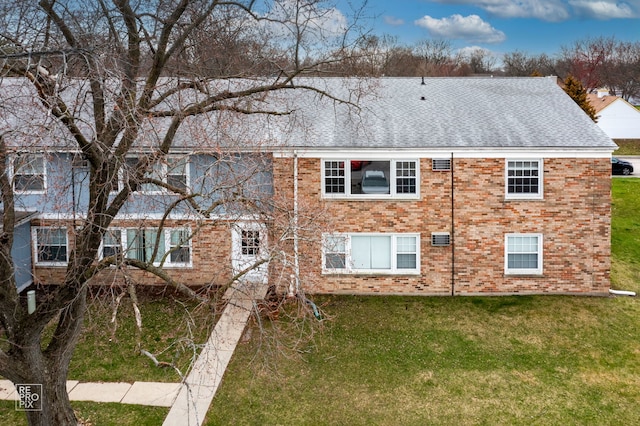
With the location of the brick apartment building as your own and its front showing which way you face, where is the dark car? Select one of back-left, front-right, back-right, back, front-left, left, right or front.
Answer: back-left

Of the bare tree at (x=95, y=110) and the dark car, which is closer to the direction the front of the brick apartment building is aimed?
the bare tree

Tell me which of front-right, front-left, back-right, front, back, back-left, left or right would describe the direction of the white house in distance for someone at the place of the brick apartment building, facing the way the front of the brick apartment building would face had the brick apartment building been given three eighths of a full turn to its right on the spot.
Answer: right

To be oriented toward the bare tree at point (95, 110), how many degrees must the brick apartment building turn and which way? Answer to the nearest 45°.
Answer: approximately 45° to its right

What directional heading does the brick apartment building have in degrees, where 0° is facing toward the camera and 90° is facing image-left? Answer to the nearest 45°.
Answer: approximately 0°

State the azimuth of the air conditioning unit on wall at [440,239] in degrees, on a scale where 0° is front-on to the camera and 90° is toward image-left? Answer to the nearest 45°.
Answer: approximately 0°

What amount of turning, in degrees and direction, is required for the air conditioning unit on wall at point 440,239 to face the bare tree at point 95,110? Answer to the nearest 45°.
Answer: approximately 45° to its right

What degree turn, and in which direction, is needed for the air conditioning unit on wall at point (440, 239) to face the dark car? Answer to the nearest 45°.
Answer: approximately 135° to its left

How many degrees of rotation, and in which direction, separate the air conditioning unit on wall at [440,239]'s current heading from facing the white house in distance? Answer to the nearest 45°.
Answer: approximately 135° to its left
